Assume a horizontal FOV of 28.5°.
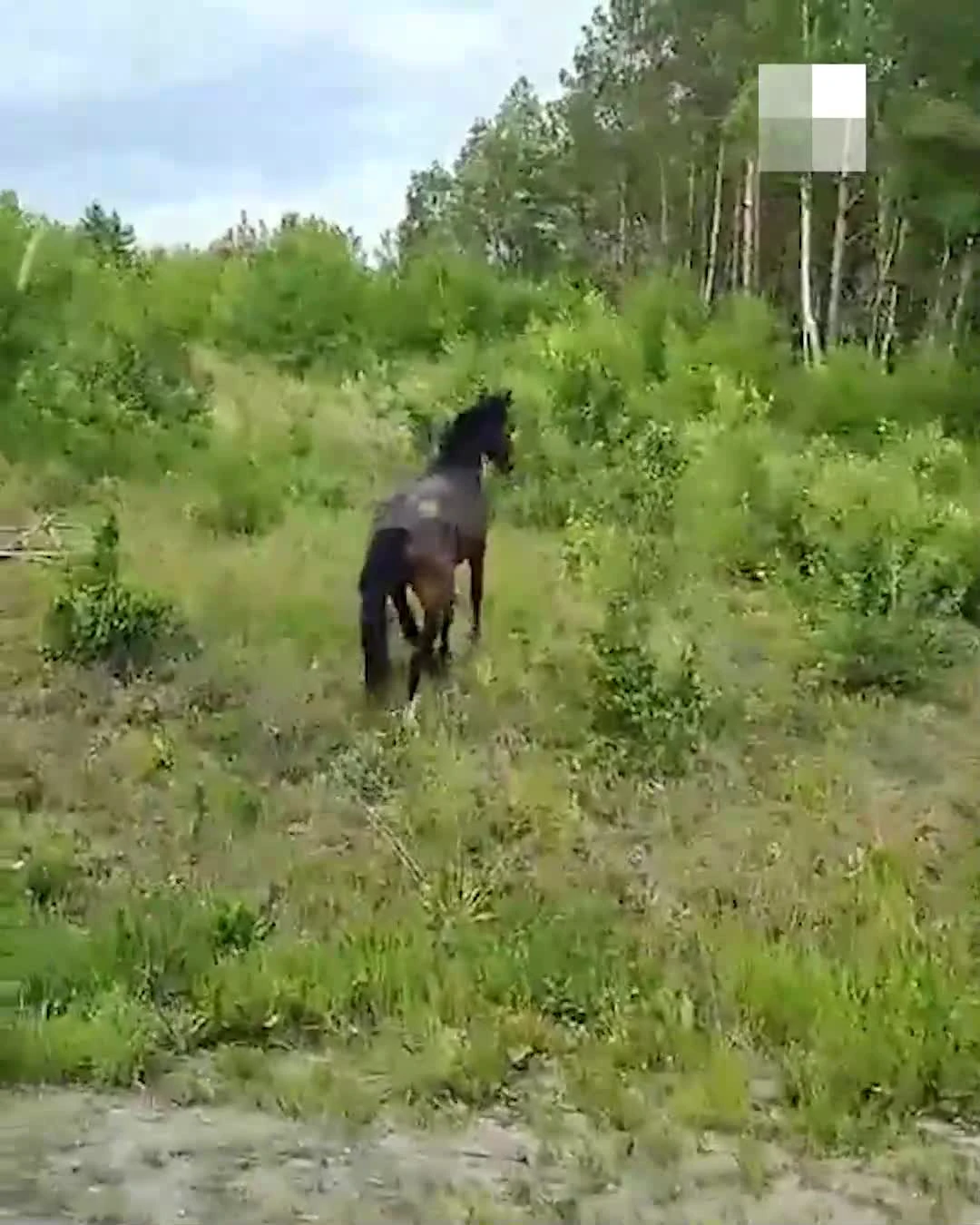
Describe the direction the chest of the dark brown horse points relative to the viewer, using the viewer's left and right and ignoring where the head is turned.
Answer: facing away from the viewer and to the right of the viewer

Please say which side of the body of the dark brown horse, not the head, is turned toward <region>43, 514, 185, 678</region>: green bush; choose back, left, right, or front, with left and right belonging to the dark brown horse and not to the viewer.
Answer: left
